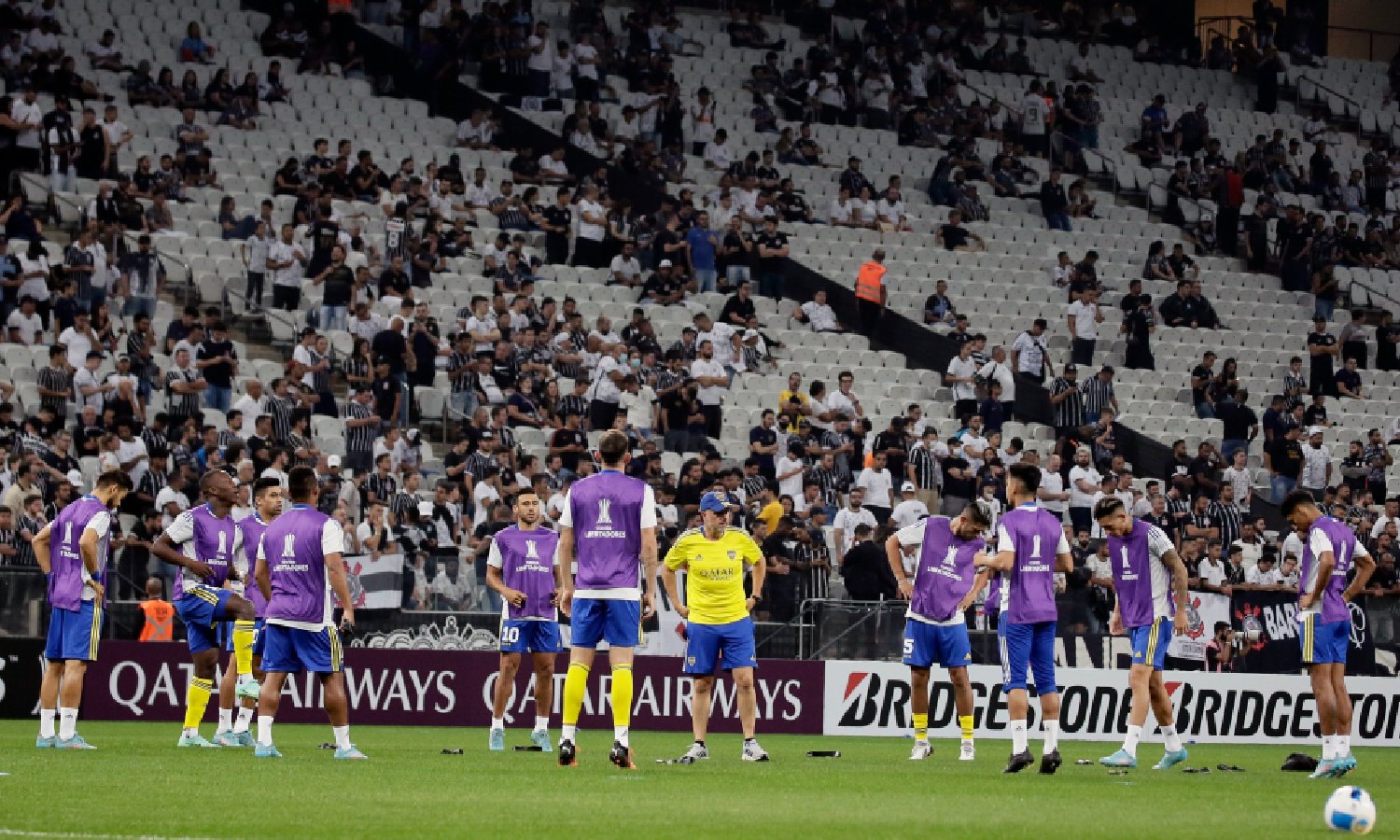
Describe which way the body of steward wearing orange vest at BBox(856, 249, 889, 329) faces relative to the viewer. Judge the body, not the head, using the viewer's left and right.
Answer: facing away from the viewer and to the right of the viewer

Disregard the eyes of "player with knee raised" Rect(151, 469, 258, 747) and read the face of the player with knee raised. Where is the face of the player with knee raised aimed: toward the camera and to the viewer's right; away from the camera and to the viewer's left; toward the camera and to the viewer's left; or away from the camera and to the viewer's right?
toward the camera and to the viewer's right

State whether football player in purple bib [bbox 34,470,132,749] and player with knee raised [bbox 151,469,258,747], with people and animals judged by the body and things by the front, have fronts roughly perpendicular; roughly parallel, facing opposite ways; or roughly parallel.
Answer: roughly perpendicular

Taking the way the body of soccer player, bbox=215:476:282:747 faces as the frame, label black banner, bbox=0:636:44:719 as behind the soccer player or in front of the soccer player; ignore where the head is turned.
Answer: behind

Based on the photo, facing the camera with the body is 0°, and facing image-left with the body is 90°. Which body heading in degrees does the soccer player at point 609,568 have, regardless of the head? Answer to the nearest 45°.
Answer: approximately 180°

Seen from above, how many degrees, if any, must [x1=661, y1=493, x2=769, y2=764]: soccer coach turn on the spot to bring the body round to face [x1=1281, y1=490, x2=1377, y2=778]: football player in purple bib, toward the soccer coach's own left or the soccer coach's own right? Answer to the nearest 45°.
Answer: approximately 90° to the soccer coach's own left

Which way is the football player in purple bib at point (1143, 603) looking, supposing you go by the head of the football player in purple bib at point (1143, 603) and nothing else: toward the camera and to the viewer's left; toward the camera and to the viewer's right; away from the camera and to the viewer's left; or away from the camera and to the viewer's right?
toward the camera and to the viewer's left

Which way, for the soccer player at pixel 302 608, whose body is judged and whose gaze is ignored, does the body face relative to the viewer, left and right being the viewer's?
facing away from the viewer and to the right of the viewer

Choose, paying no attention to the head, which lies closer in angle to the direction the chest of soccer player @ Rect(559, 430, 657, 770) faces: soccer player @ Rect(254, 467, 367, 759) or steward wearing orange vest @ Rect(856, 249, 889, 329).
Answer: the steward wearing orange vest

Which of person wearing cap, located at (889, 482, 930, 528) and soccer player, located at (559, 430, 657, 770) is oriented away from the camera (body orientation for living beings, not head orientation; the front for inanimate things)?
the soccer player
